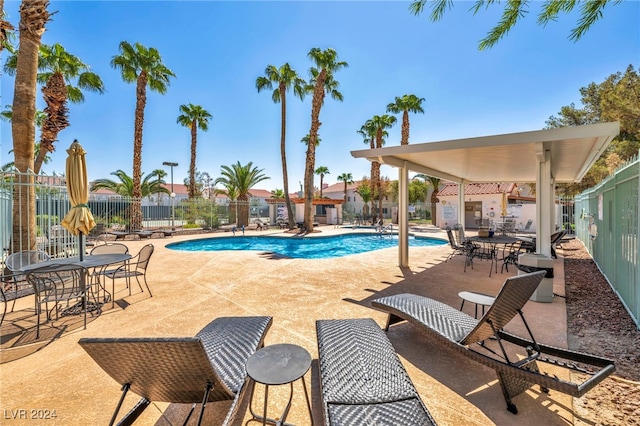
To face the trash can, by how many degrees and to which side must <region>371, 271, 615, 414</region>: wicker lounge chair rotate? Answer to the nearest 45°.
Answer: approximately 45° to its right

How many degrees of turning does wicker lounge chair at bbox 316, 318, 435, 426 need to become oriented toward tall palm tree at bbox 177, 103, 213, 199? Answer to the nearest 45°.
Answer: approximately 45° to its left

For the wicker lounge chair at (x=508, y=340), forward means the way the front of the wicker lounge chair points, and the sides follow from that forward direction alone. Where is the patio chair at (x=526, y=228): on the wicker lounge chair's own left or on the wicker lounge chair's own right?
on the wicker lounge chair's own right

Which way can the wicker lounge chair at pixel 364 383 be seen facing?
away from the camera

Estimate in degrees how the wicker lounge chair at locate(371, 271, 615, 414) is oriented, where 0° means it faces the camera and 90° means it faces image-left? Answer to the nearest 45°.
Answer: approximately 135°
